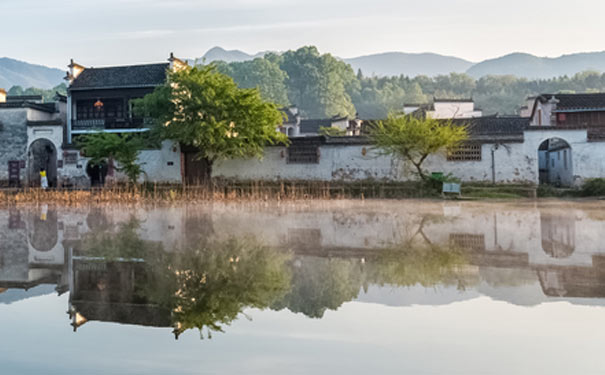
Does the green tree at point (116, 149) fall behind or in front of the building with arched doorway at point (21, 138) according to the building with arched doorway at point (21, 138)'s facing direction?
in front

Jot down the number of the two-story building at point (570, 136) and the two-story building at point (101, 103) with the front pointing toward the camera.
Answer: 2

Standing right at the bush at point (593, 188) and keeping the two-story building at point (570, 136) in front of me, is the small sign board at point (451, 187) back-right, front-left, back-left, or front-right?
back-left

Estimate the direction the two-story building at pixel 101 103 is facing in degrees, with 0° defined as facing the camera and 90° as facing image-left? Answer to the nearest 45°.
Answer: approximately 0°

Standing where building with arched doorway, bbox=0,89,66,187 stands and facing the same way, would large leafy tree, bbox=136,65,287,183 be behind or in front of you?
in front

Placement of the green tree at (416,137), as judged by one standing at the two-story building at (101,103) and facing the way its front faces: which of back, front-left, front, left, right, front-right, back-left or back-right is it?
front-left

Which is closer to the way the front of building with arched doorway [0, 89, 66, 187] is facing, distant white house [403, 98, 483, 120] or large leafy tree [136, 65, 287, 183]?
the large leafy tree

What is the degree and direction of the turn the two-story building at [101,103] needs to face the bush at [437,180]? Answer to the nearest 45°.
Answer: approximately 45° to its left

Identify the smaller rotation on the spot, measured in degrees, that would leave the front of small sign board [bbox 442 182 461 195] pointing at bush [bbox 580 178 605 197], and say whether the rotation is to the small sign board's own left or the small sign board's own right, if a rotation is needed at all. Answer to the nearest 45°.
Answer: approximately 90° to the small sign board's own left
